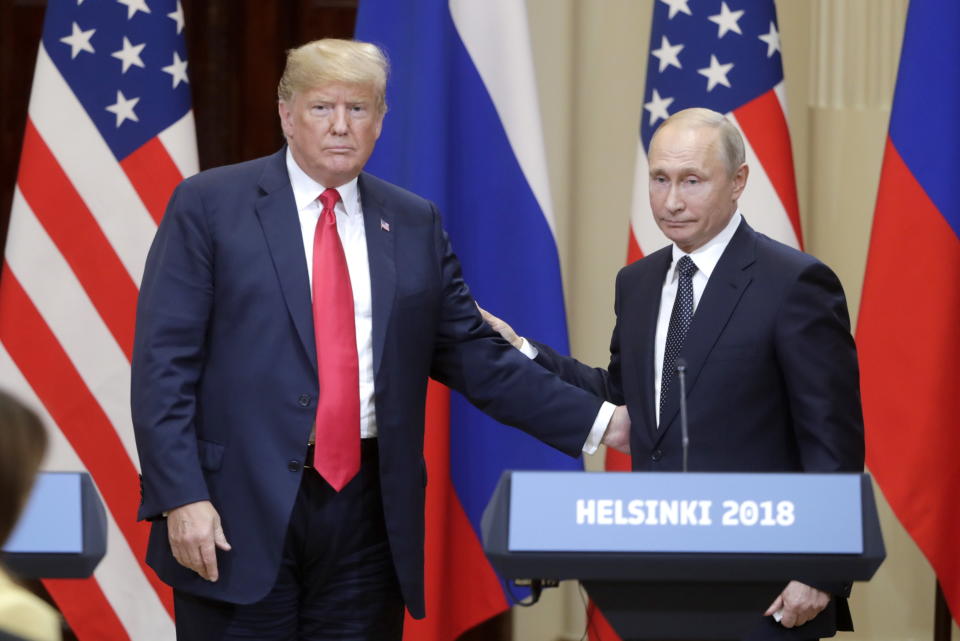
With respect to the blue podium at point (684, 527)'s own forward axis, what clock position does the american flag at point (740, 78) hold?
The american flag is roughly at 6 o'clock from the blue podium.

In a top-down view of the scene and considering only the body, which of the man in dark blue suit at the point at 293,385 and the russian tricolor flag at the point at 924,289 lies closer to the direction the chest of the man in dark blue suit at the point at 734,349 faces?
the man in dark blue suit

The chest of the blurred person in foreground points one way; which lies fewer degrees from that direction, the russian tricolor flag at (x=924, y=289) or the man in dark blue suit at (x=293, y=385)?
the man in dark blue suit

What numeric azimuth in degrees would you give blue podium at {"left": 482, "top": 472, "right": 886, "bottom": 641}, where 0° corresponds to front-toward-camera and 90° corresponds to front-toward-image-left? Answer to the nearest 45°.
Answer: approximately 0°

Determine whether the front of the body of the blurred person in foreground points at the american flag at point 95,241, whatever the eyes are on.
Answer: yes

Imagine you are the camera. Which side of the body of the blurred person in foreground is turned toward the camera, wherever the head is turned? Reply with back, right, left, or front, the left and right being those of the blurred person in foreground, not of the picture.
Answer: back

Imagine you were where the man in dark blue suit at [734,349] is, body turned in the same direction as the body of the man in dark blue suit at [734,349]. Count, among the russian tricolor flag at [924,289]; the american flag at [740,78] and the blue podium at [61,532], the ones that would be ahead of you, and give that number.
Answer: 1

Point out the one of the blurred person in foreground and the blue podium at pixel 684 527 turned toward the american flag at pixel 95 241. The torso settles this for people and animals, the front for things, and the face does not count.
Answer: the blurred person in foreground

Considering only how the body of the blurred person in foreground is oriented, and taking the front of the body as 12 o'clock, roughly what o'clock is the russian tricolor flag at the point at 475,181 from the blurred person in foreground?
The russian tricolor flag is roughly at 1 o'clock from the blurred person in foreground.

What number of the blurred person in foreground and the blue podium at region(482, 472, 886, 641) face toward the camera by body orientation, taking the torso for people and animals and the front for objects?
1

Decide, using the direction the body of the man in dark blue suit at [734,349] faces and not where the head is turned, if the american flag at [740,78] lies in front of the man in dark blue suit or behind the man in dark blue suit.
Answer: behind
